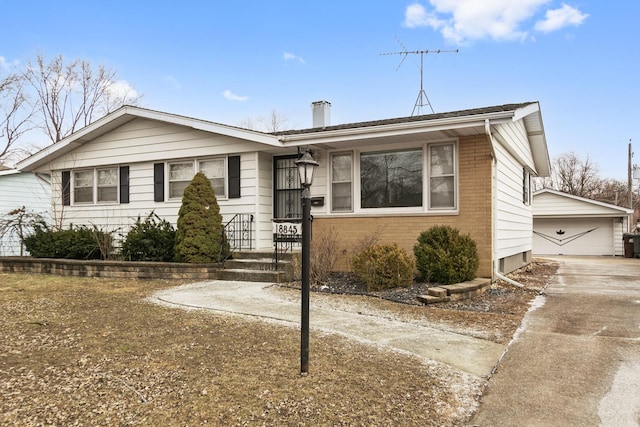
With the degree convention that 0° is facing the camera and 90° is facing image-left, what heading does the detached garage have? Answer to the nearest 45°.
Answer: approximately 0°

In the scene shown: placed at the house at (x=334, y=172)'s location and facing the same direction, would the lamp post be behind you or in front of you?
in front

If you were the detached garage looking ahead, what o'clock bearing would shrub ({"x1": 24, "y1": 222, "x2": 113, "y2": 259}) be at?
The shrub is roughly at 1 o'clock from the detached garage.

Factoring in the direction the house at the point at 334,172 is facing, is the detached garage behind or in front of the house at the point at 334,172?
behind

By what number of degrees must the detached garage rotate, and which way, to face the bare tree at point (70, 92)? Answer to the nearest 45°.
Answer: approximately 90° to its right

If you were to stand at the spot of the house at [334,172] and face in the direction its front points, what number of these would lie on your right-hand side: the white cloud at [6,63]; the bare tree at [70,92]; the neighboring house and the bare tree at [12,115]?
4

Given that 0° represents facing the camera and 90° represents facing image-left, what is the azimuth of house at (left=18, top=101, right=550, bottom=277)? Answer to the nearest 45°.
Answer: approximately 45°

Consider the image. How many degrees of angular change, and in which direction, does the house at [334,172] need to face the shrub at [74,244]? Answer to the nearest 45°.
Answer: approximately 45° to its right
